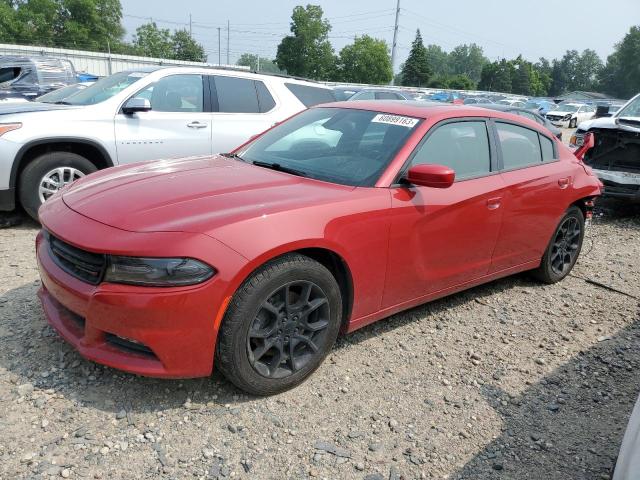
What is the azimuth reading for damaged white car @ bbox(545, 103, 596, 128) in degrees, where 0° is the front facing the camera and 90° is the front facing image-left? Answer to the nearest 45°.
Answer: approximately 45°

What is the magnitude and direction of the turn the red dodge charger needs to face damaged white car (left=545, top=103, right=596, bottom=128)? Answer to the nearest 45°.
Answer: approximately 180°

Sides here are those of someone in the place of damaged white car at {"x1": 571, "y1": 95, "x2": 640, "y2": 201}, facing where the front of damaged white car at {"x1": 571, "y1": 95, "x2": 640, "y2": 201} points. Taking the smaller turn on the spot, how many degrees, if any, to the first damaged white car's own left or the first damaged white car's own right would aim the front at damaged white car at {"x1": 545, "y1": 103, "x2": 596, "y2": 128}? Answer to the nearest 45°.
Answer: approximately 135° to the first damaged white car's own right

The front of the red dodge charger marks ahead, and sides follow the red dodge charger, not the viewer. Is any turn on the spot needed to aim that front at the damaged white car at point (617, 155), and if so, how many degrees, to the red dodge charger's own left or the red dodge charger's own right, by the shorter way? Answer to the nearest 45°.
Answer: approximately 180°

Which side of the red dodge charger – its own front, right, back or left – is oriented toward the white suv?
right

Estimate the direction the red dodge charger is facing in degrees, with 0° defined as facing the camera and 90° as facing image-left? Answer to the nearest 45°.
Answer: approximately 45°

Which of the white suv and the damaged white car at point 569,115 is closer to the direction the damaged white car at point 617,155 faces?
the white suv

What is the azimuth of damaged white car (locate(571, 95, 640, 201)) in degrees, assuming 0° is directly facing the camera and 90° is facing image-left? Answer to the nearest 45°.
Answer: approximately 45°
